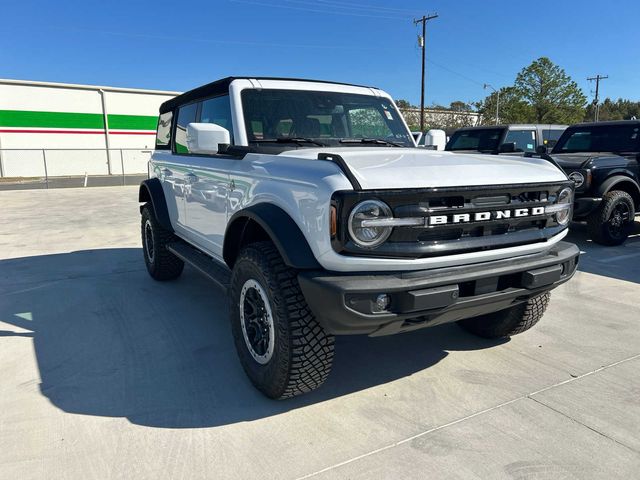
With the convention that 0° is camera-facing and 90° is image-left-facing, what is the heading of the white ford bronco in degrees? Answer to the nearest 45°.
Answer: approximately 315°

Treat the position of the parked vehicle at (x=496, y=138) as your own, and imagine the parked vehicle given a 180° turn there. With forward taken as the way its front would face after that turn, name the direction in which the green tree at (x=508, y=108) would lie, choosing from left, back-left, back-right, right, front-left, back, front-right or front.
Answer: front-left

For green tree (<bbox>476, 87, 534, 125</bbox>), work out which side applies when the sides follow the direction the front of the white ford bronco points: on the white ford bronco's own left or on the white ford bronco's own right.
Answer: on the white ford bronco's own left

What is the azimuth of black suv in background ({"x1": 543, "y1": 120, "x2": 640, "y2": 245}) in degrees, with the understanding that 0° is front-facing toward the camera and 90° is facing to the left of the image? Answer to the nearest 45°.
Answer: approximately 45°

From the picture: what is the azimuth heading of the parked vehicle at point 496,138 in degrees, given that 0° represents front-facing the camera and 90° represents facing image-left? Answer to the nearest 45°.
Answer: approximately 45°

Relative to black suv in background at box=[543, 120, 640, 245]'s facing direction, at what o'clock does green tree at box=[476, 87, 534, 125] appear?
The green tree is roughly at 4 o'clock from the black suv in background.

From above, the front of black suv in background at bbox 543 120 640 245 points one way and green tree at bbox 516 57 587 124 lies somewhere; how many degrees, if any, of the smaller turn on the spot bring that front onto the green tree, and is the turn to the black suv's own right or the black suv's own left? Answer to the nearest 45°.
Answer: approximately 135° to the black suv's own right
